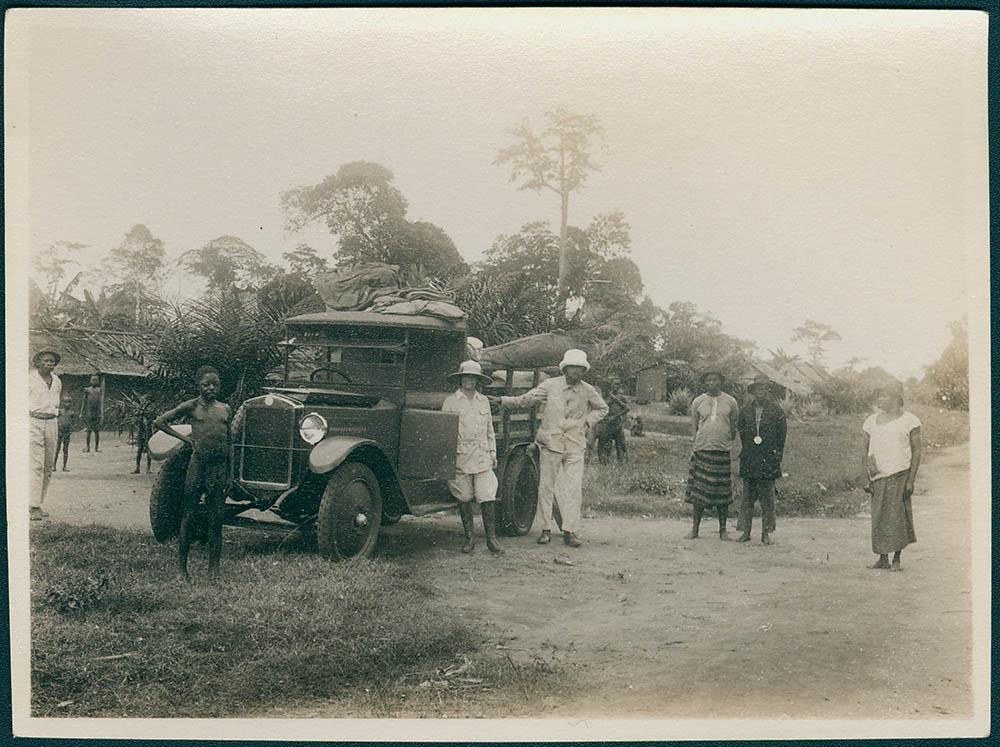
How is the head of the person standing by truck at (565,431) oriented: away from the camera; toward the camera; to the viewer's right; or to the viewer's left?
toward the camera

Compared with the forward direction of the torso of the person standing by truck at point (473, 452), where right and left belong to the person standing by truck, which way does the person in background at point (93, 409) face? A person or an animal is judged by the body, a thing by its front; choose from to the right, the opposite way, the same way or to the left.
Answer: the same way

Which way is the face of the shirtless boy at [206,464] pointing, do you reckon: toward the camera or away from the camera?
toward the camera

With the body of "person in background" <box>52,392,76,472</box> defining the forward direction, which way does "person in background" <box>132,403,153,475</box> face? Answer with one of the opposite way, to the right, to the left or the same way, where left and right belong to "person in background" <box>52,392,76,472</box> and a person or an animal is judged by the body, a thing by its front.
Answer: the same way

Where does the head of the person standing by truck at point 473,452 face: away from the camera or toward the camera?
toward the camera

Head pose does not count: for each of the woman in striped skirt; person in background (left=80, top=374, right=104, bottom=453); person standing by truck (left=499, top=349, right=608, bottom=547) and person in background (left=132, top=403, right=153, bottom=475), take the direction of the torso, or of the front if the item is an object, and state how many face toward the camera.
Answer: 4

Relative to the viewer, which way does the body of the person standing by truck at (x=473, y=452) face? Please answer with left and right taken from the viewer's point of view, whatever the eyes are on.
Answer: facing the viewer

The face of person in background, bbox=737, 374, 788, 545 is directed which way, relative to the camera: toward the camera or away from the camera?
toward the camera

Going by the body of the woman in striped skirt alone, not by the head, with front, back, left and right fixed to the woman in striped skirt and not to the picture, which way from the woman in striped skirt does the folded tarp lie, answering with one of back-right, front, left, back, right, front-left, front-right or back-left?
right

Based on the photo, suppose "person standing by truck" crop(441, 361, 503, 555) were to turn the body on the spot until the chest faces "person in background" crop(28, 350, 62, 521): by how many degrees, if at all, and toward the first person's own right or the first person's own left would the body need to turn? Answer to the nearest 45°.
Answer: approximately 90° to the first person's own right

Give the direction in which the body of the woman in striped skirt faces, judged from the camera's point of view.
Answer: toward the camera
